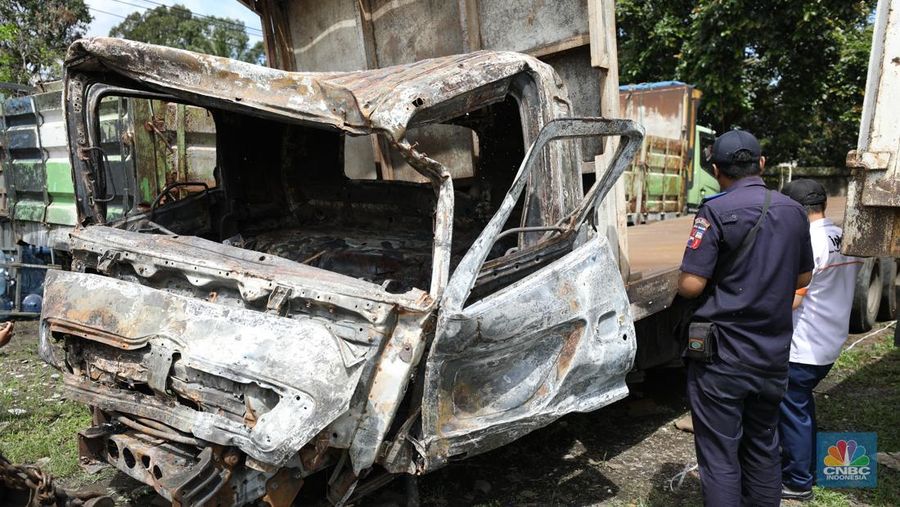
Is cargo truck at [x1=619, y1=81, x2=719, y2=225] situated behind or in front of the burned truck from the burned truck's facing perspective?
behind

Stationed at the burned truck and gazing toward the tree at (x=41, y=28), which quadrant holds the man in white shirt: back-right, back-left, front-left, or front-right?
back-right

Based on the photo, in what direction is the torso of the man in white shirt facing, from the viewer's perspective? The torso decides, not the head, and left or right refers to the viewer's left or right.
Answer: facing away from the viewer and to the left of the viewer

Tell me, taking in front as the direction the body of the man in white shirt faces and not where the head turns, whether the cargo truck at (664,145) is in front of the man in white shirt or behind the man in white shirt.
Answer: in front

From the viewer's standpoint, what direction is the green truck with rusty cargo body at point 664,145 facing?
to the viewer's right

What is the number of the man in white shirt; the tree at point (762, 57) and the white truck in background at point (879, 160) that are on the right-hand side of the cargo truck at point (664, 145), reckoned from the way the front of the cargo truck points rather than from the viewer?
2

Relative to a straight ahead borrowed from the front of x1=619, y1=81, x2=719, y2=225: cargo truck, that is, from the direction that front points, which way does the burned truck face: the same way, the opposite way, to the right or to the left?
to the right

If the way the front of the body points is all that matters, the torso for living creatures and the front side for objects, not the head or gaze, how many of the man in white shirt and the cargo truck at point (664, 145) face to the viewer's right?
1

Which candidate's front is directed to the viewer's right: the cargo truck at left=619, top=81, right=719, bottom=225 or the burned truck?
the cargo truck

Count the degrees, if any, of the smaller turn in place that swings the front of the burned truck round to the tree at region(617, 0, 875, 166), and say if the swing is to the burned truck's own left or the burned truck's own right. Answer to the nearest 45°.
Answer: approximately 180°
